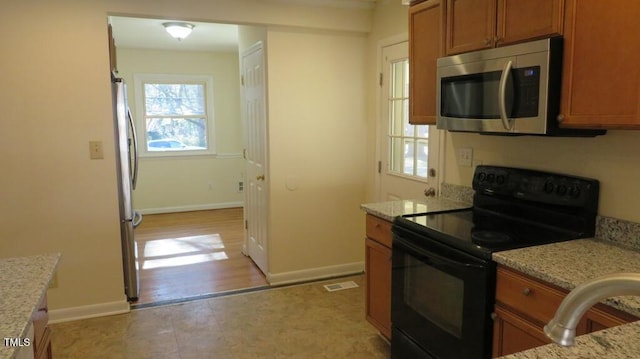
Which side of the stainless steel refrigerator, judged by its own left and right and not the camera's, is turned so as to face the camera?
right

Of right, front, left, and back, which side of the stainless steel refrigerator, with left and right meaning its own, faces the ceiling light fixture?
left

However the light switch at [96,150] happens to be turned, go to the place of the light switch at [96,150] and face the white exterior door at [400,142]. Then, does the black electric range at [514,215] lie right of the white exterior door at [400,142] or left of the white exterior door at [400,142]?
right

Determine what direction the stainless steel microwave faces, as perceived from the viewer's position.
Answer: facing the viewer and to the left of the viewer

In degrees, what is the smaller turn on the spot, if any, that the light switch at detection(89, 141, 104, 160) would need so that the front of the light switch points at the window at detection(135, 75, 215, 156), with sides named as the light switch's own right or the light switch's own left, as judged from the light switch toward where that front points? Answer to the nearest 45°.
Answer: approximately 180°

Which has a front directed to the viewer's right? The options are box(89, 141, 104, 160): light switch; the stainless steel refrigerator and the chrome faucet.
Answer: the stainless steel refrigerator

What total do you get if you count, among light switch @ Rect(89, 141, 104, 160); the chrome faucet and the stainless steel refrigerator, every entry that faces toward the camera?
1

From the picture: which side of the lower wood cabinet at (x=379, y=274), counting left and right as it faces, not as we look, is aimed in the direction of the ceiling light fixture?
right

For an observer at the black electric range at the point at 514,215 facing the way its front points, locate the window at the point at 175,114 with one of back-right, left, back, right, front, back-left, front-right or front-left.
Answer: right

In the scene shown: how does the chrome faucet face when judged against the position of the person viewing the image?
facing to the left of the viewer

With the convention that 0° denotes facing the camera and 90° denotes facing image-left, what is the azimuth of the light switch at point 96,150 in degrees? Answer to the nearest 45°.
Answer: approximately 0°

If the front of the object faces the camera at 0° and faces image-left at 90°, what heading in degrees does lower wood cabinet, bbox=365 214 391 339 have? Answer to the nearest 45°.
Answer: approximately 45°

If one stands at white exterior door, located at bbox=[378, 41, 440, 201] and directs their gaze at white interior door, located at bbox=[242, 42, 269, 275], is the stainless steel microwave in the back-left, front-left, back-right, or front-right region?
back-left

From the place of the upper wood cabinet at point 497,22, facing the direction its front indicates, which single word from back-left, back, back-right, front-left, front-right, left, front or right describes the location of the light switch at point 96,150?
front-right
